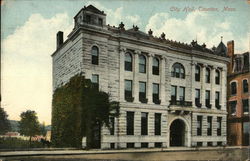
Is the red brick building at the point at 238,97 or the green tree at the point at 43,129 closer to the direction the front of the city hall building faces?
the red brick building

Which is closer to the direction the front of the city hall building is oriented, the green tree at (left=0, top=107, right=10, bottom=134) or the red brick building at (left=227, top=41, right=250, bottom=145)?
the red brick building

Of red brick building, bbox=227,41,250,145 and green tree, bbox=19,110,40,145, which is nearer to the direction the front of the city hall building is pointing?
the red brick building

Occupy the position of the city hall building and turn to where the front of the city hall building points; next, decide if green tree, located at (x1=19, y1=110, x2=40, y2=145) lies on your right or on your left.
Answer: on your right

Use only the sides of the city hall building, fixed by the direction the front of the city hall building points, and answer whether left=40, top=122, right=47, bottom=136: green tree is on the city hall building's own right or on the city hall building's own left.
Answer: on the city hall building's own right

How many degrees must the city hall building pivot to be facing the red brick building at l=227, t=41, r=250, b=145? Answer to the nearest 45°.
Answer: approximately 45° to its left

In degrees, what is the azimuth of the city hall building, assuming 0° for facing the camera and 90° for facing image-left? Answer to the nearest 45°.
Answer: approximately 315°

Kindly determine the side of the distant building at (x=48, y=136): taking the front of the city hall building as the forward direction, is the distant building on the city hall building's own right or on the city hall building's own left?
on the city hall building's own right
